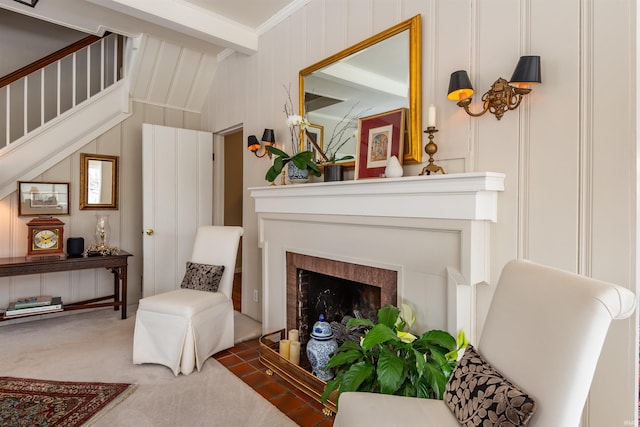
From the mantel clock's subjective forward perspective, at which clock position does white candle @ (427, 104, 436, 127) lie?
The white candle is roughly at 11 o'clock from the mantel clock.

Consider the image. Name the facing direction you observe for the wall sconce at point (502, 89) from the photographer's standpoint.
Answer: facing the viewer and to the left of the viewer

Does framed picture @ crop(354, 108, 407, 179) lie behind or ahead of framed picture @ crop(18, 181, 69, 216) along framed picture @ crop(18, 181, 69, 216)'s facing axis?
ahead

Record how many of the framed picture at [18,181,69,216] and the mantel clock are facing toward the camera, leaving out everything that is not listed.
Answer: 2

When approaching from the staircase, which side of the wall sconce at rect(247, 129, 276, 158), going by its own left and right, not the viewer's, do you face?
right

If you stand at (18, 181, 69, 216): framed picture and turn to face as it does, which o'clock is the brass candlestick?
The brass candlestick is roughly at 11 o'clock from the framed picture.

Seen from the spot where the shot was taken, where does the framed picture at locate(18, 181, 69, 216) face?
facing the viewer

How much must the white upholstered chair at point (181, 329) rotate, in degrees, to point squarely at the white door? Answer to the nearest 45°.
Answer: approximately 135° to its right

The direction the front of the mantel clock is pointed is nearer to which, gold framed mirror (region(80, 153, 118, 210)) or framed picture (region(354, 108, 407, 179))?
the framed picture

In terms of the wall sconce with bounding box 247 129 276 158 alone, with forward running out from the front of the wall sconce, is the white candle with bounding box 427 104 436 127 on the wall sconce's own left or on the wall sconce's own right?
on the wall sconce's own left

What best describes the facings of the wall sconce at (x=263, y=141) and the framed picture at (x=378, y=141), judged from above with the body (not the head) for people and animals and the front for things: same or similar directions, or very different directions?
same or similar directions

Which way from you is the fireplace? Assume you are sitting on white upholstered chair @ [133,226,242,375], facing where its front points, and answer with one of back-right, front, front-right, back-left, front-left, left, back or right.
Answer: left
